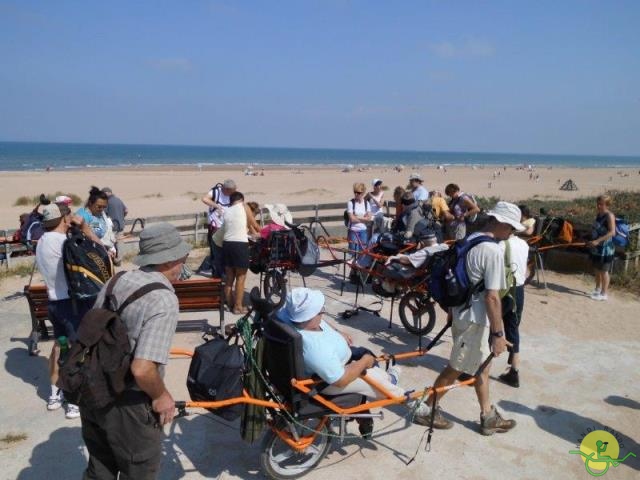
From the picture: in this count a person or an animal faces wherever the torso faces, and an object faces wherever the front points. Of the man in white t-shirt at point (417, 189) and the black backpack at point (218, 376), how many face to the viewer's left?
1

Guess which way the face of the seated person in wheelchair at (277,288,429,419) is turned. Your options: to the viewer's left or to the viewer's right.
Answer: to the viewer's right

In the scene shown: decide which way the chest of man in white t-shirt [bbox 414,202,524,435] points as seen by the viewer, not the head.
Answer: to the viewer's right

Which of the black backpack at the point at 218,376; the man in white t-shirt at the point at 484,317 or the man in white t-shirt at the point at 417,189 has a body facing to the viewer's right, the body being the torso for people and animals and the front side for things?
the man in white t-shirt at the point at 484,317

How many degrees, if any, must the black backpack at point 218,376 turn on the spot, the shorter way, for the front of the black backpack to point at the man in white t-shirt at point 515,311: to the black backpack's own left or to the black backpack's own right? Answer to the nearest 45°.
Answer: approximately 135° to the black backpack's own left

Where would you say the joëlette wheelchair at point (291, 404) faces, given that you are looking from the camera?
facing to the right of the viewer

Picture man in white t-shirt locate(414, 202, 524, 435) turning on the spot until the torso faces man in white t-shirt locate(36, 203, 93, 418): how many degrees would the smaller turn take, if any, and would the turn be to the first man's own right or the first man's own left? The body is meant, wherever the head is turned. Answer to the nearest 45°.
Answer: approximately 180°

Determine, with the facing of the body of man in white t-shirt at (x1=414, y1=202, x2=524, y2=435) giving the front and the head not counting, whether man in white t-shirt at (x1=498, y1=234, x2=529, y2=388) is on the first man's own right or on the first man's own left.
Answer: on the first man's own left

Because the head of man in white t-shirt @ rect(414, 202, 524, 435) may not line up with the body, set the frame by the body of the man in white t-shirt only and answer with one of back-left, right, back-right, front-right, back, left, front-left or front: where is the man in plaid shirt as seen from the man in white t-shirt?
back-right

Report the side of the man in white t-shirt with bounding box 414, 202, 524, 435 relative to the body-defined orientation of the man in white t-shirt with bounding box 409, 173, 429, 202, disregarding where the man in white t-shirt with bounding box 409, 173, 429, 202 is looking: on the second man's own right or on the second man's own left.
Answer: on the second man's own left

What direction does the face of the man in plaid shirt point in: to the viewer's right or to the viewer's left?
to the viewer's right
